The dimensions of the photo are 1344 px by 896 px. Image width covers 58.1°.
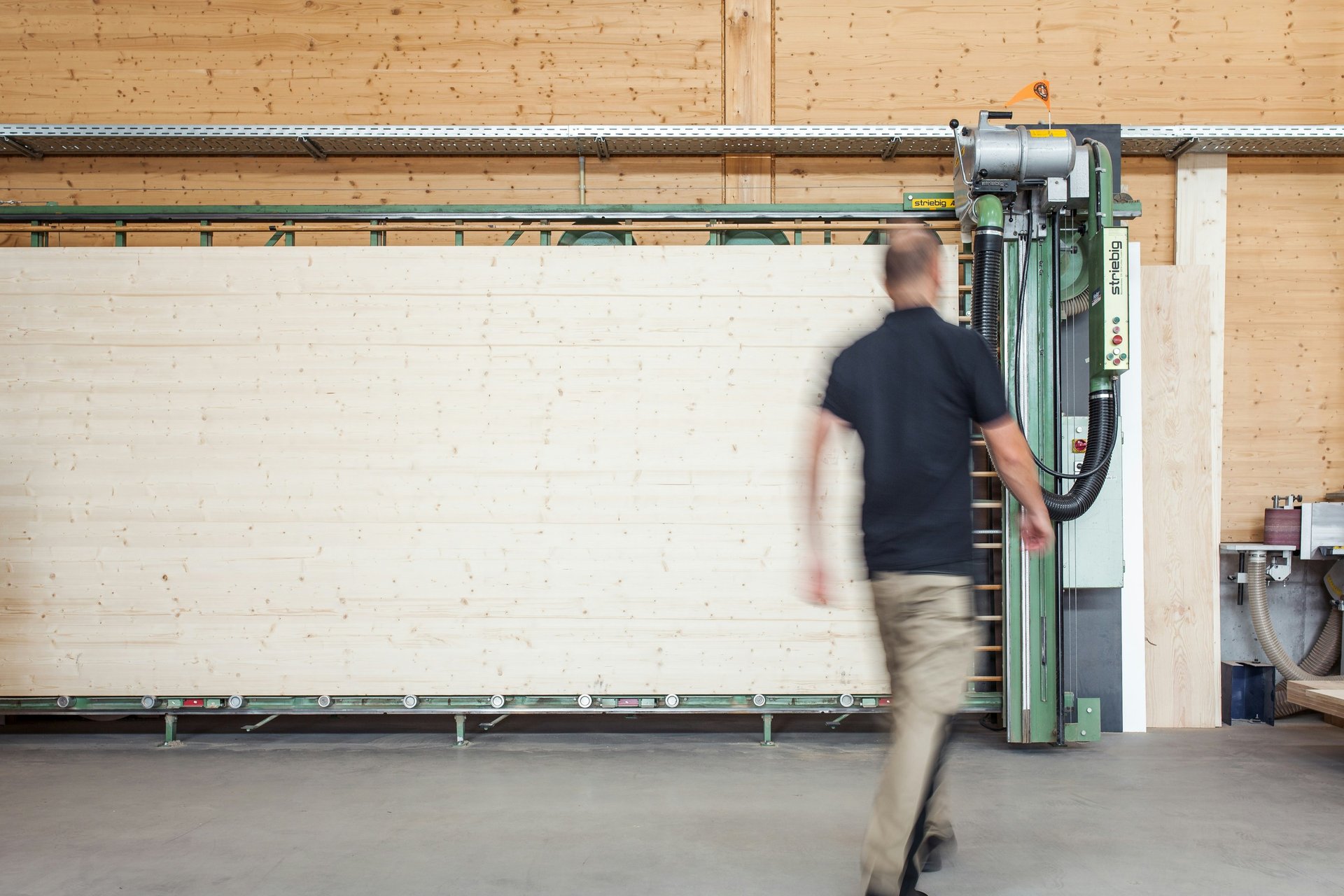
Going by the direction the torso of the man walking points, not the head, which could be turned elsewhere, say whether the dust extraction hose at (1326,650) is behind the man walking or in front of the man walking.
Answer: in front

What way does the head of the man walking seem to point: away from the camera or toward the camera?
away from the camera

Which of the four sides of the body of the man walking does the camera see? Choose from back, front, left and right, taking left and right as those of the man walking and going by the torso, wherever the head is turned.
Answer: back

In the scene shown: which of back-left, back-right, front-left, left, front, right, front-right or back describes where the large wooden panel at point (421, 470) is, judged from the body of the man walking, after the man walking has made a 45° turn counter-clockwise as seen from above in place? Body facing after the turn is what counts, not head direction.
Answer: front

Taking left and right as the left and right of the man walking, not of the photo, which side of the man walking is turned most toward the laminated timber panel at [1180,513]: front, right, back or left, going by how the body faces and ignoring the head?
front

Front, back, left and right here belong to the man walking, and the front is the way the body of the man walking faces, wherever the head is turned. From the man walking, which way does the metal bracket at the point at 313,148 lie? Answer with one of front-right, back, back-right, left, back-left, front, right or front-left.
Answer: front-left

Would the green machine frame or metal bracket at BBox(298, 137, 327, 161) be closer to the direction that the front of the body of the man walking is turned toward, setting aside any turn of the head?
the green machine frame

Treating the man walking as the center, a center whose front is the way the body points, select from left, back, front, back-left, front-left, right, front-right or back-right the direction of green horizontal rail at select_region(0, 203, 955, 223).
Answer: front-left

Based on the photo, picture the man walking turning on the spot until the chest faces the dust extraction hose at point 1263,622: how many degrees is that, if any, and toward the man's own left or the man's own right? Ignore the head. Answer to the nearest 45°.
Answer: approximately 45° to the man's own right
